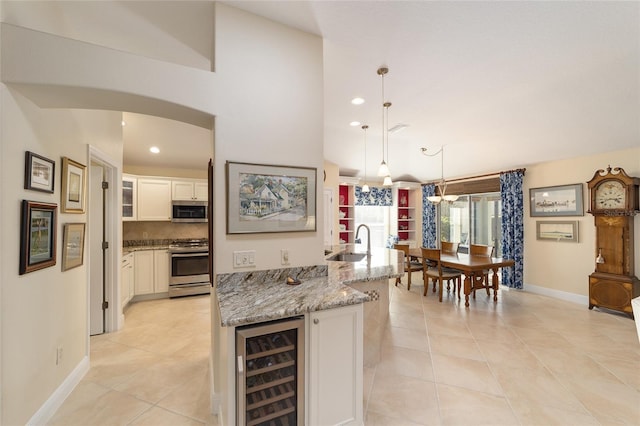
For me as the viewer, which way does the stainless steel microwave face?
facing the viewer

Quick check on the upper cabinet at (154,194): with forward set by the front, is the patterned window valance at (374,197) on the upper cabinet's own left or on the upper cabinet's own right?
on the upper cabinet's own left

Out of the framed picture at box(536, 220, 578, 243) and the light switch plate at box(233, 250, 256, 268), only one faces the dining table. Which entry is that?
the framed picture

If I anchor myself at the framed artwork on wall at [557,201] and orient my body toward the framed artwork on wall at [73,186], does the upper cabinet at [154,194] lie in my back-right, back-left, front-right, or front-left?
front-right

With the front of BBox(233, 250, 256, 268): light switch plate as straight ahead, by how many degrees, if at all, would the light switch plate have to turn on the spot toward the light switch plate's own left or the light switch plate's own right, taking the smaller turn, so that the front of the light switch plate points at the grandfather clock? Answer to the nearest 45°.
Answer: approximately 90° to the light switch plate's own left

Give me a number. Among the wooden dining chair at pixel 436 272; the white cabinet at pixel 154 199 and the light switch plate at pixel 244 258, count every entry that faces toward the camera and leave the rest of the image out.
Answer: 2

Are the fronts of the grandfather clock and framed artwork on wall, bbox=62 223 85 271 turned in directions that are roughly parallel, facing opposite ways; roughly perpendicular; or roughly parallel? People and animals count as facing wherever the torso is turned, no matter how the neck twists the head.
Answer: roughly parallel, facing opposite ways

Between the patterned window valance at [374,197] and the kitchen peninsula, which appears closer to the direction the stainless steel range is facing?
the kitchen peninsula

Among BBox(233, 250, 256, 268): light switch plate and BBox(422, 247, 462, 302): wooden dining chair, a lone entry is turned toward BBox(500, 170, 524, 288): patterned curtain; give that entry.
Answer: the wooden dining chair

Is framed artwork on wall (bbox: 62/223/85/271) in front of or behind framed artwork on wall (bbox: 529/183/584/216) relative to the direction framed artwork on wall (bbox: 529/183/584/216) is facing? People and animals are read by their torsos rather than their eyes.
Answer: in front

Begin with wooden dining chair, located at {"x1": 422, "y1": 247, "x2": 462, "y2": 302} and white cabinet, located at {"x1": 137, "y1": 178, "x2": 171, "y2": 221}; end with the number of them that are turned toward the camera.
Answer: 1

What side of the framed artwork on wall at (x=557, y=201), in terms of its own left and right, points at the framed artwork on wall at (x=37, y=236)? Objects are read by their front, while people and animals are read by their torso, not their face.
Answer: front

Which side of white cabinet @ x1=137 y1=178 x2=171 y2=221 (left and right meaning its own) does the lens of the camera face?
front

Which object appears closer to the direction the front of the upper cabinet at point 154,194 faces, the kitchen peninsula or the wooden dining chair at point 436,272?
the kitchen peninsula

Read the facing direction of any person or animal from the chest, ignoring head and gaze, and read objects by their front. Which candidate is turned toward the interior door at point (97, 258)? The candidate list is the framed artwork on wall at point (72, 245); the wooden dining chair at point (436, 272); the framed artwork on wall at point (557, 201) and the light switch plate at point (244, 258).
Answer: the framed artwork on wall at point (557, 201)

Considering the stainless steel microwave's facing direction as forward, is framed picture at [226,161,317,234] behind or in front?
in front

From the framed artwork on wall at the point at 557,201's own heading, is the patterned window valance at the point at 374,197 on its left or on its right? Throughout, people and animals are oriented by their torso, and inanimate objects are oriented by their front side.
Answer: on its right

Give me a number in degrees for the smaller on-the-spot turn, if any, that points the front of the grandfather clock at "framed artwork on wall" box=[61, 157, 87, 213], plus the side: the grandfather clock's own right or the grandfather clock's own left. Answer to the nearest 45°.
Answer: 0° — it already faces it
